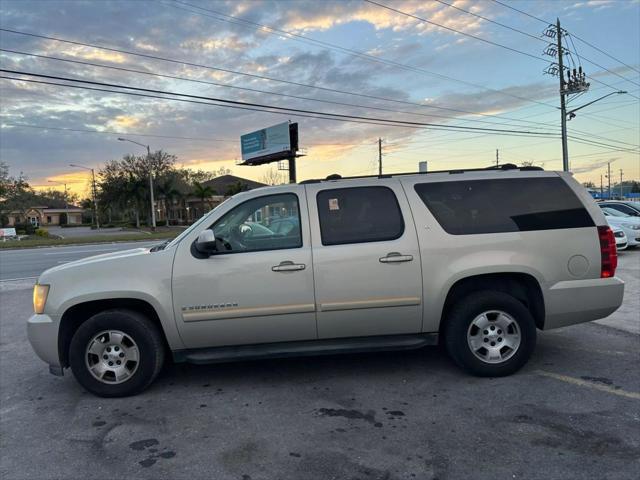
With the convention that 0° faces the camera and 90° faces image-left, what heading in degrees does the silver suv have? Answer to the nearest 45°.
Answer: approximately 90°

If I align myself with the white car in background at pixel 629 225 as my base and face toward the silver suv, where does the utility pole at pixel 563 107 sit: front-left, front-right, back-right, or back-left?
back-right

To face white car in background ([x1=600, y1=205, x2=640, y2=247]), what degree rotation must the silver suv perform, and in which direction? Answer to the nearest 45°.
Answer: approximately 135° to its right

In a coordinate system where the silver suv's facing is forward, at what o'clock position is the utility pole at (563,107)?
The utility pole is roughly at 4 o'clock from the silver suv.

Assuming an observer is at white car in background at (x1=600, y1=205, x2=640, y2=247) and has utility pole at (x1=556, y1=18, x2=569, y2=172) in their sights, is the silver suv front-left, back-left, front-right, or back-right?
back-left
